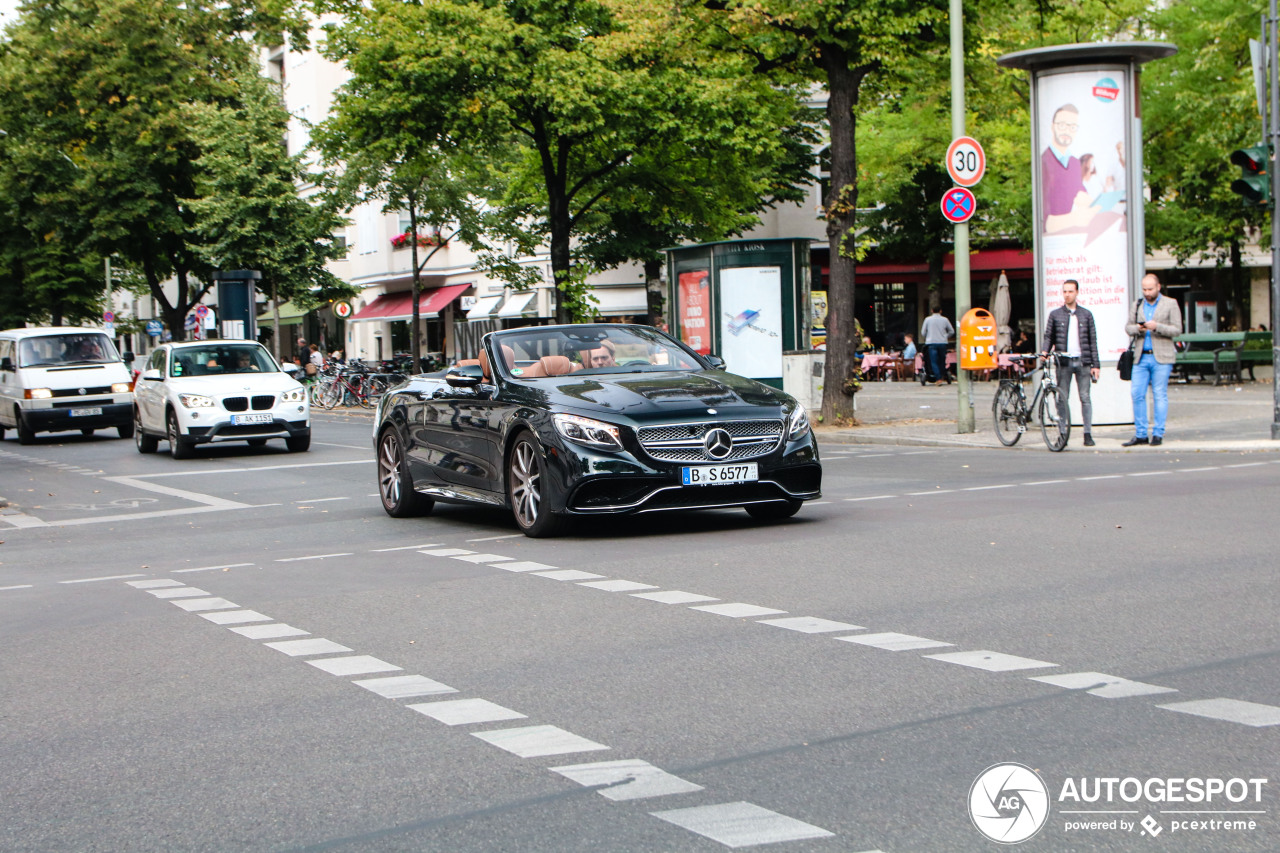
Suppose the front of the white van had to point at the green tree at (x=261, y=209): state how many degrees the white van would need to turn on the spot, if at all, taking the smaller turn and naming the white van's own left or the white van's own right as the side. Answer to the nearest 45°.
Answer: approximately 135° to the white van's own left

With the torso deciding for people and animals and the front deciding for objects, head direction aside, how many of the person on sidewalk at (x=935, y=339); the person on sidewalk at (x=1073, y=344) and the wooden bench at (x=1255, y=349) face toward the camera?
2
